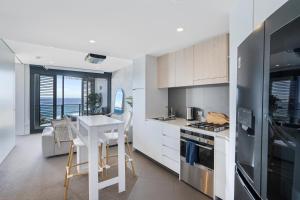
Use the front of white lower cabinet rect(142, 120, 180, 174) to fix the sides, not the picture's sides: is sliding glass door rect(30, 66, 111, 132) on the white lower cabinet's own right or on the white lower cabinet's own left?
on the white lower cabinet's own right

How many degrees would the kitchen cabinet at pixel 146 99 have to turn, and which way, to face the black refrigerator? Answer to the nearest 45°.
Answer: approximately 45° to its left

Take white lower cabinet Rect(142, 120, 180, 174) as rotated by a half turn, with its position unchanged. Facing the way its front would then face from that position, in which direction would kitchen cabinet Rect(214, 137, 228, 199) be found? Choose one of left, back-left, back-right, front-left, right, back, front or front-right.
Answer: right

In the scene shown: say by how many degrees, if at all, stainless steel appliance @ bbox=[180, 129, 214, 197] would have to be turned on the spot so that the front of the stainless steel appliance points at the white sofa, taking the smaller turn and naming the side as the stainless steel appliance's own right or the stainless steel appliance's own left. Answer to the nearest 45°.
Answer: approximately 45° to the stainless steel appliance's own right

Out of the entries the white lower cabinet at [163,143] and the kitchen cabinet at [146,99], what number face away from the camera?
0

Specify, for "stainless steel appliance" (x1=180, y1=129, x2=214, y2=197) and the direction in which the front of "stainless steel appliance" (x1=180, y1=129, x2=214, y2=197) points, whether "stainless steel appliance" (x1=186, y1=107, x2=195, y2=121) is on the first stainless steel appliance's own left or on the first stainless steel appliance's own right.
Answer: on the first stainless steel appliance's own right

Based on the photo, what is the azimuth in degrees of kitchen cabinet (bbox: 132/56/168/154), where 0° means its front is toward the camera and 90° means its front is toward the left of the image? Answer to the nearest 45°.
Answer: approximately 45°

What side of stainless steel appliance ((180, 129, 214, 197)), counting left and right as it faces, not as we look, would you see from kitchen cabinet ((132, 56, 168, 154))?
right

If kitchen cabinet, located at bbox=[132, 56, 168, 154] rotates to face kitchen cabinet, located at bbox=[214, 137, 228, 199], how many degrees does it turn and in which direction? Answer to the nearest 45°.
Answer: approximately 90° to its left

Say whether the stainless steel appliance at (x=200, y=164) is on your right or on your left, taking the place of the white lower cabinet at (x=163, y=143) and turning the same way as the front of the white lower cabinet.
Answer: on your left

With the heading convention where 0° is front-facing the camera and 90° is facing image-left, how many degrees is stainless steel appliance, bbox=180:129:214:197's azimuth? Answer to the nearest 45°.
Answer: approximately 45°

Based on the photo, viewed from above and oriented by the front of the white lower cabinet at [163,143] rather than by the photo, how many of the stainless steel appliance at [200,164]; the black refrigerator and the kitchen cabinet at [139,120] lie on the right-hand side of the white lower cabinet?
1
